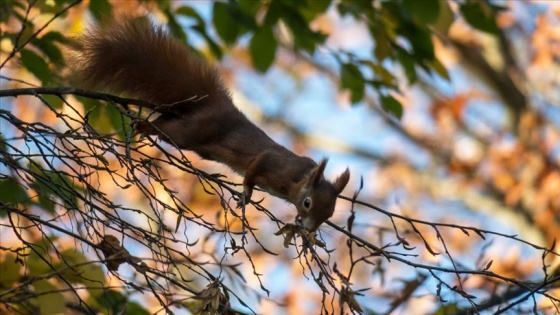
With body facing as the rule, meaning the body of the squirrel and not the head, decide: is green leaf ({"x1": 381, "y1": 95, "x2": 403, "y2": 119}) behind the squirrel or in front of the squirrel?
in front

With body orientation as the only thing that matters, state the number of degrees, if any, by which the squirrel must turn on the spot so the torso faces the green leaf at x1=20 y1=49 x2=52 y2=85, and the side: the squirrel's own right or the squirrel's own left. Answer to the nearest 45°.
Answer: approximately 180°

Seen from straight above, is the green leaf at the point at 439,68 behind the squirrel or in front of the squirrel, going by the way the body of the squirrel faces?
in front

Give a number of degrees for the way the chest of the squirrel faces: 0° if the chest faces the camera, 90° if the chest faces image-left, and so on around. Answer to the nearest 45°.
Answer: approximately 270°

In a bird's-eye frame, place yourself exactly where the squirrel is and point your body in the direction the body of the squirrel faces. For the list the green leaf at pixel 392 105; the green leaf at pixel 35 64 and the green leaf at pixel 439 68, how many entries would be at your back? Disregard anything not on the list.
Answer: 1
